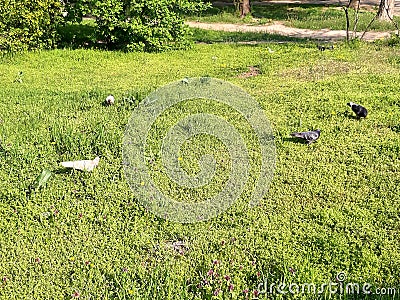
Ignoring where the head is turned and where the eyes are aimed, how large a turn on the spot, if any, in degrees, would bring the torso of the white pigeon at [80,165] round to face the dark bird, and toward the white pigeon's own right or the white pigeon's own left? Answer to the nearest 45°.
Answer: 0° — it already faces it

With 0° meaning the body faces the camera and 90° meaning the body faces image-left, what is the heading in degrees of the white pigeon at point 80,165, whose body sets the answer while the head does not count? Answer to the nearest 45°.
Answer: approximately 270°

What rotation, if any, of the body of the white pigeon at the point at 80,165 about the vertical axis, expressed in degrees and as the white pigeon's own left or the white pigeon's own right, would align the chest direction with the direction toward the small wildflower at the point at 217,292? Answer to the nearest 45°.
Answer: approximately 90° to the white pigeon's own right

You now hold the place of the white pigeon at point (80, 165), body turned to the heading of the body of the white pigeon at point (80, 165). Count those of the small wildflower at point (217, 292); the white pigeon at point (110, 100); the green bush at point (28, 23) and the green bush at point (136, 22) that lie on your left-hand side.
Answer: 3

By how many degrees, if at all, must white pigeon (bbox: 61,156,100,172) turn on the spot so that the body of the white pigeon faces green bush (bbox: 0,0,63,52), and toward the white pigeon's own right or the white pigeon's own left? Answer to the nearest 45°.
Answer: approximately 90° to the white pigeon's own left

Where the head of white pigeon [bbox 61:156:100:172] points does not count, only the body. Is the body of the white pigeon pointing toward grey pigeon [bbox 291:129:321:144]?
yes
